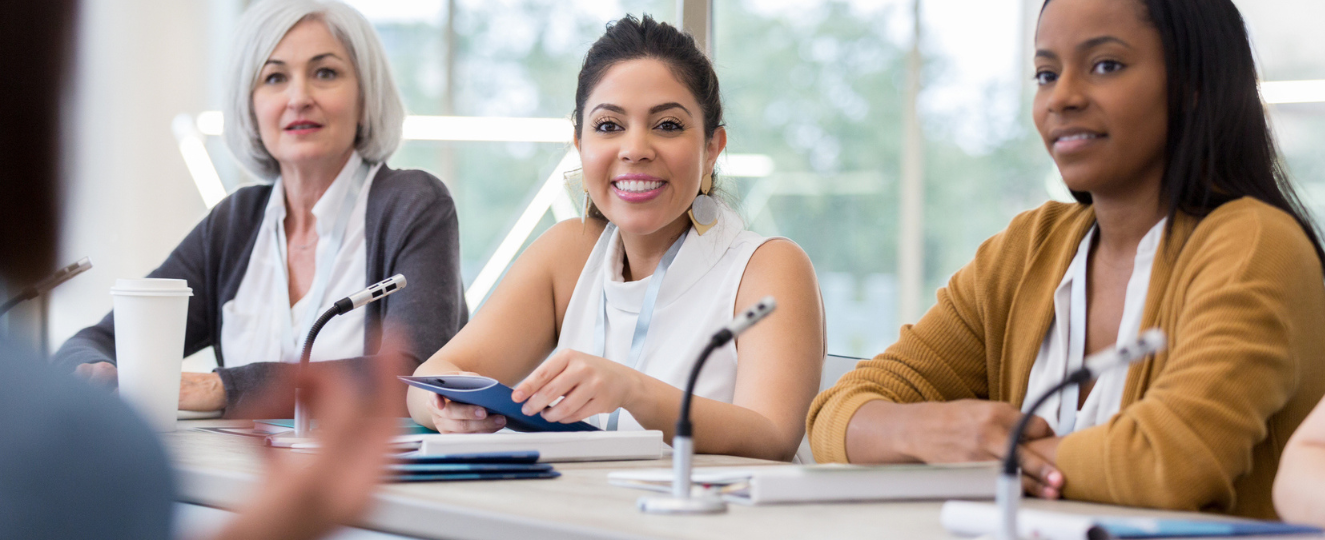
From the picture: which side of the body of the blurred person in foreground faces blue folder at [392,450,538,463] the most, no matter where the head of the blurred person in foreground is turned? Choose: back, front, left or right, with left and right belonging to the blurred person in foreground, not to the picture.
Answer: front

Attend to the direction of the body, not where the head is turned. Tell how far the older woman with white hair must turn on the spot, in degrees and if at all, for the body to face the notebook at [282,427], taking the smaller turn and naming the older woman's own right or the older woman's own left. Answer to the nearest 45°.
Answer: approximately 45° to the older woman's own left

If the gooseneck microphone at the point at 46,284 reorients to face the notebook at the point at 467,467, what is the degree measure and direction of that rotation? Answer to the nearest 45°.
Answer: approximately 45° to its right

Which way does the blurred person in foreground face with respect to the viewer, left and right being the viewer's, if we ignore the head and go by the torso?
facing away from the viewer and to the right of the viewer

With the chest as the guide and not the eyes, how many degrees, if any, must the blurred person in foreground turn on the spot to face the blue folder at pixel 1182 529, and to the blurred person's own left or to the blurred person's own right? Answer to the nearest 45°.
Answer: approximately 45° to the blurred person's own right

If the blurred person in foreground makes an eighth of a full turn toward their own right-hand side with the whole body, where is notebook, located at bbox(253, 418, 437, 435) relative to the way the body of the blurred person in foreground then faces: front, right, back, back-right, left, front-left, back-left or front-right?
left

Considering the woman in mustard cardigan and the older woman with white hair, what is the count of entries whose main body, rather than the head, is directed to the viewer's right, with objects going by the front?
0

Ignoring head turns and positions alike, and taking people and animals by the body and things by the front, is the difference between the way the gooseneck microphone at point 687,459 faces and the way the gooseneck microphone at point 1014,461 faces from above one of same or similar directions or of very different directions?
same or similar directions

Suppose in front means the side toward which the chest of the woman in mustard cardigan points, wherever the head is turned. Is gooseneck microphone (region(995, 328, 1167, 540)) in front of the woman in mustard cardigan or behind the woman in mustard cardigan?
in front

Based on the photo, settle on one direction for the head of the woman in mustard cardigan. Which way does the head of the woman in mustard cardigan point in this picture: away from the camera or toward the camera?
toward the camera
